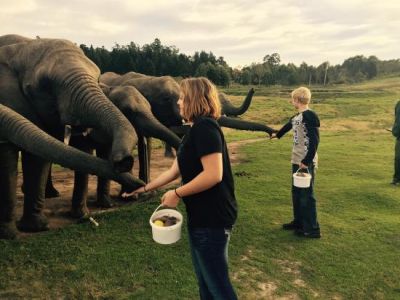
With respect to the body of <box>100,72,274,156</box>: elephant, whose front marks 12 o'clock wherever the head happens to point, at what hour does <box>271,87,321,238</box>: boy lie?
The boy is roughly at 2 o'clock from the elephant.

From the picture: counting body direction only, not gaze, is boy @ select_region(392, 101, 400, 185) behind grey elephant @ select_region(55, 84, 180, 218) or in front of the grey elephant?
in front

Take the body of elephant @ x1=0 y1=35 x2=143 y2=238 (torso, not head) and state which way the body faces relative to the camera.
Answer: to the viewer's right

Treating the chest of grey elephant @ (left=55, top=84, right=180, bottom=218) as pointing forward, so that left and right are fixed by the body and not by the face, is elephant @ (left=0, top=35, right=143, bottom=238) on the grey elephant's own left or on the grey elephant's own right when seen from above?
on the grey elephant's own right

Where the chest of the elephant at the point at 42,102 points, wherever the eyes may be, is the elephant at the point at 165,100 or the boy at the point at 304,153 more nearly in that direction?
the boy

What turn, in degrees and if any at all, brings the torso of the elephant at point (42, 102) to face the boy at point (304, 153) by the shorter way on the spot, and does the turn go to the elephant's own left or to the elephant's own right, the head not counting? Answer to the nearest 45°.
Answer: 0° — it already faces them

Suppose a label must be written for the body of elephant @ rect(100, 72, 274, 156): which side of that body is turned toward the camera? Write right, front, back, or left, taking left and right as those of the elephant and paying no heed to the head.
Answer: right

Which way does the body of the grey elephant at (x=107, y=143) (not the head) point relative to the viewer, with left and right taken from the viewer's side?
facing to the right of the viewer

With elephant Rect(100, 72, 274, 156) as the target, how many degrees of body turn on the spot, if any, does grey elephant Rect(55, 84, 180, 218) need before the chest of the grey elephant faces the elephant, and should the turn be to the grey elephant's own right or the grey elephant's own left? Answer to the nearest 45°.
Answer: approximately 45° to the grey elephant's own left

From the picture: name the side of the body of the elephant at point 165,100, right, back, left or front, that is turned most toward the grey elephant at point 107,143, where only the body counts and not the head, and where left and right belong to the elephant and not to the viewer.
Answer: right
